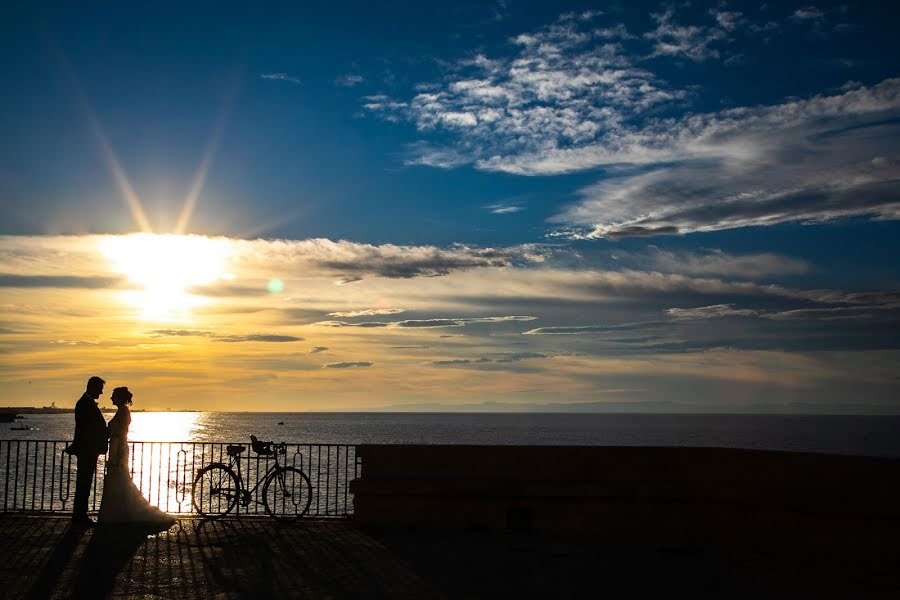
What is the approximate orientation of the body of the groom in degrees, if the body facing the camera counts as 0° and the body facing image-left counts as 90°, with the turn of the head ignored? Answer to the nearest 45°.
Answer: approximately 270°

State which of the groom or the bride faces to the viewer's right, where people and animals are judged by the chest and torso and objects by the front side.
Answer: the groom

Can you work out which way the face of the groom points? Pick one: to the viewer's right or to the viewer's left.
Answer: to the viewer's right

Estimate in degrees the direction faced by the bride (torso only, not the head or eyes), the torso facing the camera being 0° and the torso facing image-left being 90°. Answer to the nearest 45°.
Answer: approximately 90°

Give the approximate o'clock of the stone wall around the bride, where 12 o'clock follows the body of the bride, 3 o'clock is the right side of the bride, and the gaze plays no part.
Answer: The stone wall is roughly at 7 o'clock from the bride.

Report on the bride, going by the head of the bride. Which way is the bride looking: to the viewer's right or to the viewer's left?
to the viewer's left

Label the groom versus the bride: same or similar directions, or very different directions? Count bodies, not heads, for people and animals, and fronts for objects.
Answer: very different directions

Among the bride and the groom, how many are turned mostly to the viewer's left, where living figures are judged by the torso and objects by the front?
1
